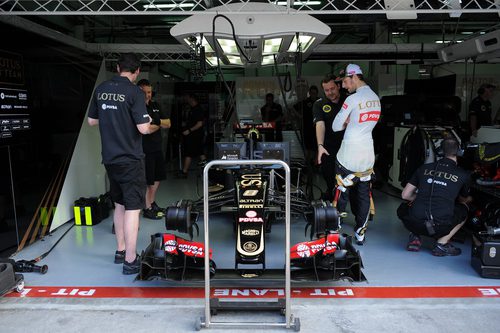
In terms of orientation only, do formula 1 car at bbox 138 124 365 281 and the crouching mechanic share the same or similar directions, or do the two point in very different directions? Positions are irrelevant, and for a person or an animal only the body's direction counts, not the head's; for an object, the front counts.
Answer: very different directions

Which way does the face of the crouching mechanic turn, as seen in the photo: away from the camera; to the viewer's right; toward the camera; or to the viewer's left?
away from the camera

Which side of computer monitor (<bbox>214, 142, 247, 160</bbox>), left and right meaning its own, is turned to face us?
front

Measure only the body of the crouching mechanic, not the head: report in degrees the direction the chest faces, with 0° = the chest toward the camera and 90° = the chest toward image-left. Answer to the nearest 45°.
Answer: approximately 180°

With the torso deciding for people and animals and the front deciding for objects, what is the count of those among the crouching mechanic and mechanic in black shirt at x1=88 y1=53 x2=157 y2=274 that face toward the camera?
0

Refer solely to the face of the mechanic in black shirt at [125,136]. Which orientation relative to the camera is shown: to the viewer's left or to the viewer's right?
to the viewer's right

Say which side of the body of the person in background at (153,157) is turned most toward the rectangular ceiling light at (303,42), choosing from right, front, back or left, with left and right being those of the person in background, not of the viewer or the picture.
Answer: left

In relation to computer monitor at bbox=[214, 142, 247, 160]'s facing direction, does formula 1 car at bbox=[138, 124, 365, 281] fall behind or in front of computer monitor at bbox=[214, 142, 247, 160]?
in front

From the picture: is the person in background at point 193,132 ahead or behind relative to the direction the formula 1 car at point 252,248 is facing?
behind

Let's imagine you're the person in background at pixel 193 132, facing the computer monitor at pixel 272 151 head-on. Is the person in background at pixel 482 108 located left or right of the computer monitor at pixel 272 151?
left

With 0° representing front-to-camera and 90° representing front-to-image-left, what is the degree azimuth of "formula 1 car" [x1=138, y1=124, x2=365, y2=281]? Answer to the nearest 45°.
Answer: approximately 0°
